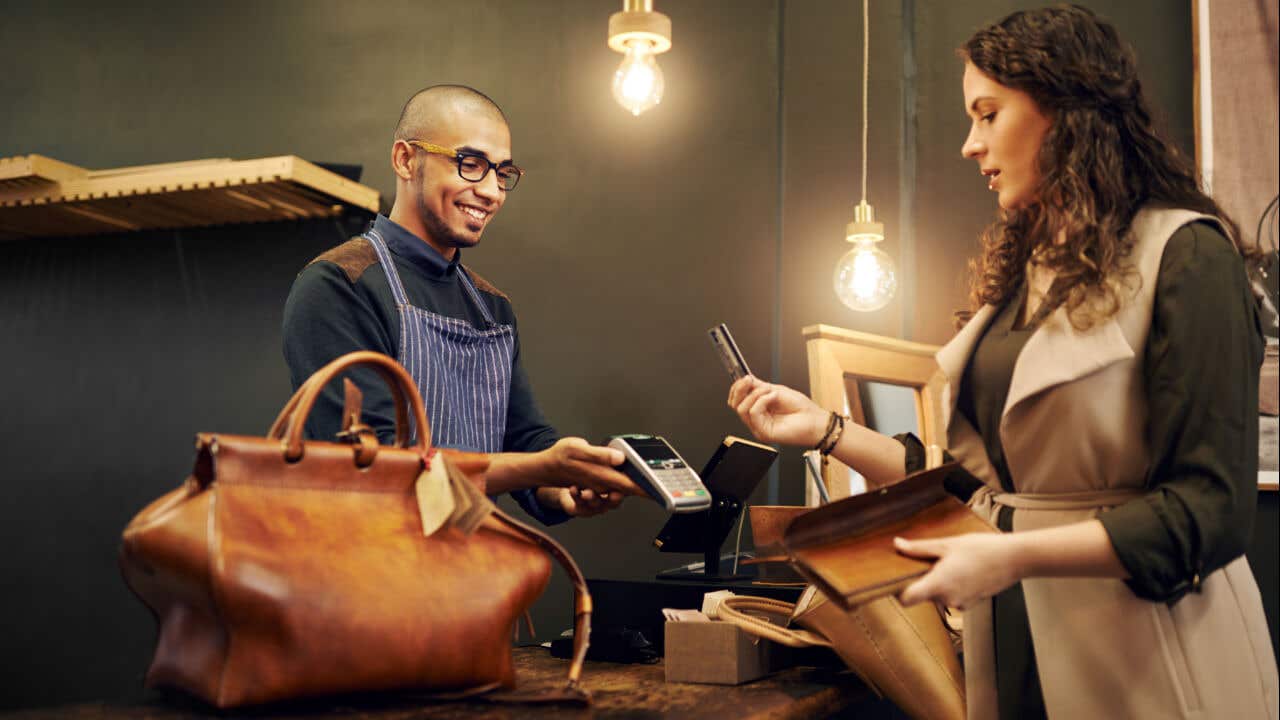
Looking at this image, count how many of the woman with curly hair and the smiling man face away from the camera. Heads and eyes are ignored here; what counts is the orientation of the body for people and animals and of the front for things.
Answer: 0

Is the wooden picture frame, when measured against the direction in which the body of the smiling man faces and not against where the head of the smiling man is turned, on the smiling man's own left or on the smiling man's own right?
on the smiling man's own left

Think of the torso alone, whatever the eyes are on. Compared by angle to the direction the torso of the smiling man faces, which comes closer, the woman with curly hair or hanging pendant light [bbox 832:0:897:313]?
the woman with curly hair

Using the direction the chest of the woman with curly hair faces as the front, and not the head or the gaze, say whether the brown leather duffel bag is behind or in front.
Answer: in front

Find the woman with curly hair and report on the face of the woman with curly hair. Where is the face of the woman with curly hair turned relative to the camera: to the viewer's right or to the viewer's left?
to the viewer's left

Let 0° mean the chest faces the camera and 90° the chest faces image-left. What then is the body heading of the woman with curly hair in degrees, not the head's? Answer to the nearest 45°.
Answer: approximately 45°

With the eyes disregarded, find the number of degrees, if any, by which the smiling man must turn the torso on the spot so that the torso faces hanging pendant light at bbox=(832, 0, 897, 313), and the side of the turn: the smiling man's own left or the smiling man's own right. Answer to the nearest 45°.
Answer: approximately 90° to the smiling man's own left

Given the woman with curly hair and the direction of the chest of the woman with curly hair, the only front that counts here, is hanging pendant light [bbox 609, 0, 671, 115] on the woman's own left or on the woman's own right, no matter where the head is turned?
on the woman's own right

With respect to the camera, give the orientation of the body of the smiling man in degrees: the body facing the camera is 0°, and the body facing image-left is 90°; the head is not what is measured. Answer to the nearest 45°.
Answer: approximately 315°

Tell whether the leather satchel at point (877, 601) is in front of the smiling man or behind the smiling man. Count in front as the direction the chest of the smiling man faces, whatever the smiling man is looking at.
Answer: in front
